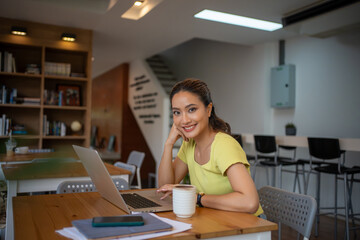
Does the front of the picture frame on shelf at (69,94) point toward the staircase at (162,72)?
no

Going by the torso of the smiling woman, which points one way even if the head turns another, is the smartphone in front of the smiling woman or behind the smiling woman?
in front

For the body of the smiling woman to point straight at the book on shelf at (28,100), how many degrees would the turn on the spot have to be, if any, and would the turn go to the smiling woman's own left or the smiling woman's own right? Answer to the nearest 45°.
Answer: approximately 90° to the smiling woman's own right

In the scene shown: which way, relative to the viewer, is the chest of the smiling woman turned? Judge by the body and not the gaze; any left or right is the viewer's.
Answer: facing the viewer and to the left of the viewer

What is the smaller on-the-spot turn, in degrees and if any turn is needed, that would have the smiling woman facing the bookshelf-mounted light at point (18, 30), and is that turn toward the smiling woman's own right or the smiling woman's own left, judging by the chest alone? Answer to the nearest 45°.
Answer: approximately 90° to the smiling woman's own right

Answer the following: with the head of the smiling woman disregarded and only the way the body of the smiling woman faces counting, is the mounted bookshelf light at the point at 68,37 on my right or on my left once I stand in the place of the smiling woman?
on my right

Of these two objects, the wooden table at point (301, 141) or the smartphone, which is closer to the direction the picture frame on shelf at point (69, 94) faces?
the smartphone

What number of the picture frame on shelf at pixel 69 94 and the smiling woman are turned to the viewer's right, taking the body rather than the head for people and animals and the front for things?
0

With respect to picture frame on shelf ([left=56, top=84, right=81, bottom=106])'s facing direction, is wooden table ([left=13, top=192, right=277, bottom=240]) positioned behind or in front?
in front

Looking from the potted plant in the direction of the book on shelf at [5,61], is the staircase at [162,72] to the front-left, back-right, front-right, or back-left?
front-right

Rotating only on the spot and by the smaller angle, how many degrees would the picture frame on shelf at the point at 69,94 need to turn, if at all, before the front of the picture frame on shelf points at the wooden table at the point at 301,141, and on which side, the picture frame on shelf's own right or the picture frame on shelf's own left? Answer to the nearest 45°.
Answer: approximately 45° to the picture frame on shelf's own left

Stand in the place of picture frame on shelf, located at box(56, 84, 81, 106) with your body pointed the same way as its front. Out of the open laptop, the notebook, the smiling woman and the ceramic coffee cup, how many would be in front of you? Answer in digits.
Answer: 4

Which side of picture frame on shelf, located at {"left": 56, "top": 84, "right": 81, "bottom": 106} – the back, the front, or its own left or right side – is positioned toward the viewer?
front

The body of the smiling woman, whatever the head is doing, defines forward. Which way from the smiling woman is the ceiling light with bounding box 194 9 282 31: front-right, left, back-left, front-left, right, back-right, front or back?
back-right

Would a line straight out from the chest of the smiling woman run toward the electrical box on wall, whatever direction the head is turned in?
no
